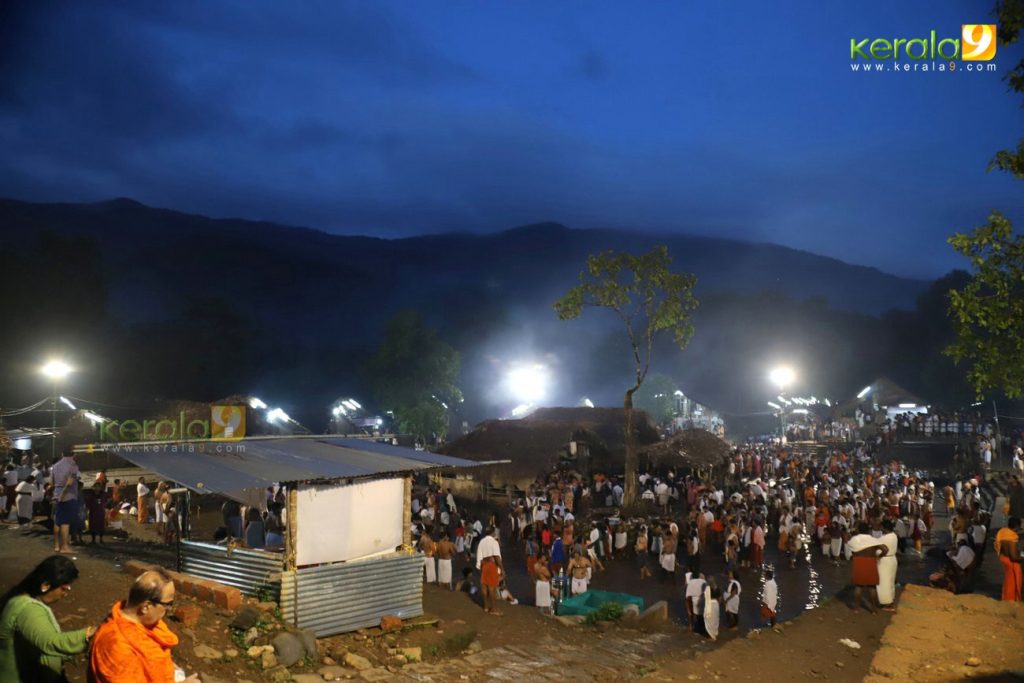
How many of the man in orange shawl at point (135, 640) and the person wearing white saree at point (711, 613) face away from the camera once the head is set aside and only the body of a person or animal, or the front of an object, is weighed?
1

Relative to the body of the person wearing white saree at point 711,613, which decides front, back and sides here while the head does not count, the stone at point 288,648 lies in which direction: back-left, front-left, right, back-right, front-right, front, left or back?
back-left

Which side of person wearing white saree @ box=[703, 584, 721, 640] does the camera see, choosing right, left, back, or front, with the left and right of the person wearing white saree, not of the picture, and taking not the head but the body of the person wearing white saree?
back

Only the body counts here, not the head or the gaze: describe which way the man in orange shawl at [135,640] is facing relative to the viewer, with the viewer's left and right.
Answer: facing to the right of the viewer

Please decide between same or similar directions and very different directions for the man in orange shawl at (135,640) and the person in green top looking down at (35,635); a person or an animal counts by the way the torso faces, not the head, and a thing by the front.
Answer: same or similar directions

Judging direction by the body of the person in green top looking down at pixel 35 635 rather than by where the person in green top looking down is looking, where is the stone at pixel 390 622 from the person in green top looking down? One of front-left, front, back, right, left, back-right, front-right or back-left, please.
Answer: front-left

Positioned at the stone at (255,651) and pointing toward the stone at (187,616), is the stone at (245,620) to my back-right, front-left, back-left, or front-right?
front-right

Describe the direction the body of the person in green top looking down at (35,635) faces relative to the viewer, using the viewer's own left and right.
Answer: facing to the right of the viewer

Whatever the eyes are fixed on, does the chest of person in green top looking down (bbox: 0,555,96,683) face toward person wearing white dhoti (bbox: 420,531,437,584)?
no

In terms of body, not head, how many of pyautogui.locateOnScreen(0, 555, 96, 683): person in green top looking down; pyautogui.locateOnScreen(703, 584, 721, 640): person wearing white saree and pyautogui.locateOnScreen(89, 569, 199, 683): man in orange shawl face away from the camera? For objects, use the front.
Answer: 1

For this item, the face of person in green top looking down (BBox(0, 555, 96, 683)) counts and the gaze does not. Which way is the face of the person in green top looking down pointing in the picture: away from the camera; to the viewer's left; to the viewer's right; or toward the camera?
to the viewer's right
